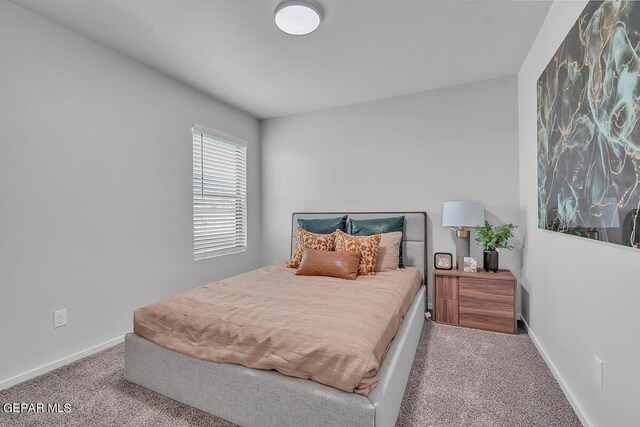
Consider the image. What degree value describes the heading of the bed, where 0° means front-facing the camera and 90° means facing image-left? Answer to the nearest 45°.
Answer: approximately 45°

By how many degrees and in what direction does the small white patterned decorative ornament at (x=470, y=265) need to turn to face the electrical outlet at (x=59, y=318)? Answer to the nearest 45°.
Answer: approximately 45° to its right

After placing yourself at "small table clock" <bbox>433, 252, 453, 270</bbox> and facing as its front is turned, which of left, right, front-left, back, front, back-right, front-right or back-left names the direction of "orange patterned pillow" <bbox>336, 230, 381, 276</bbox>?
front-right

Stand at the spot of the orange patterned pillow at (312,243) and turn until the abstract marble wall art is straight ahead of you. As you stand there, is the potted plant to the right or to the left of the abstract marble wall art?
left

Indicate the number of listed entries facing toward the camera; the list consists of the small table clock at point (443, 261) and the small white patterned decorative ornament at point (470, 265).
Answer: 2

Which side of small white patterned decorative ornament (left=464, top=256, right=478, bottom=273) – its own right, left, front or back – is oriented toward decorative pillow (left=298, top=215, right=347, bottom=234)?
right

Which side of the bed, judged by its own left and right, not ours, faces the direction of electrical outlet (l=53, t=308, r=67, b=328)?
right

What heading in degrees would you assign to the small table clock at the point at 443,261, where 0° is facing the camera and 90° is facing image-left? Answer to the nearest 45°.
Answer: approximately 0°

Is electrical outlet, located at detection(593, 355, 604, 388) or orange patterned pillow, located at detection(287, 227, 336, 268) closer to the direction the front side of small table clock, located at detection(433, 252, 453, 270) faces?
the electrical outlet

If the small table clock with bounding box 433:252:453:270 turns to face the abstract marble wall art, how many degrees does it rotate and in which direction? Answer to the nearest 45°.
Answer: approximately 45° to its left

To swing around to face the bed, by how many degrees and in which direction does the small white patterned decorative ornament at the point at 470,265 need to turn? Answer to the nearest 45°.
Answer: approximately 45° to its right
